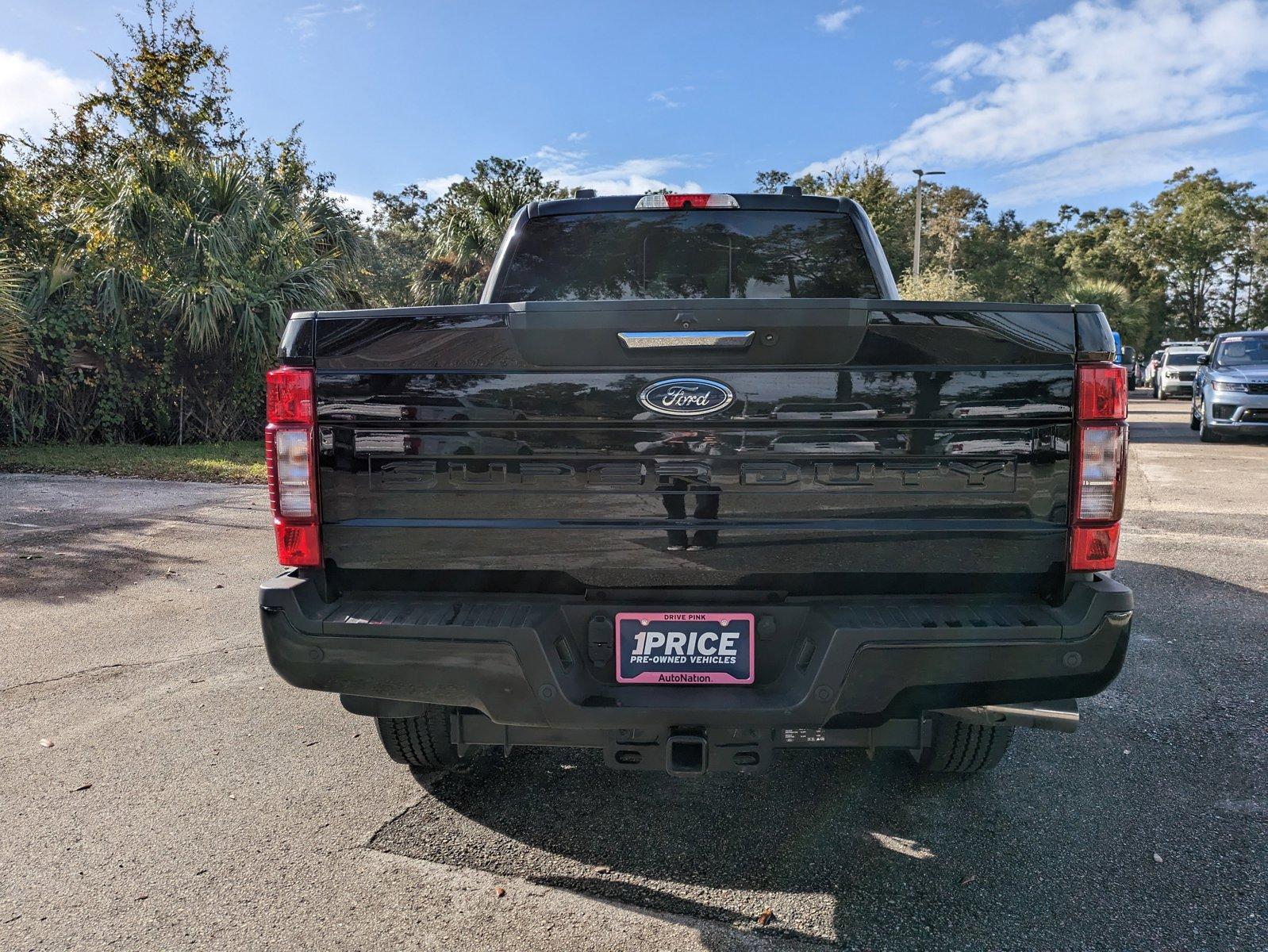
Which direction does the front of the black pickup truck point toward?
away from the camera

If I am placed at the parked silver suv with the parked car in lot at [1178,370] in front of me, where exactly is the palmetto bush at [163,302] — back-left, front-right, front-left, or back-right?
back-left

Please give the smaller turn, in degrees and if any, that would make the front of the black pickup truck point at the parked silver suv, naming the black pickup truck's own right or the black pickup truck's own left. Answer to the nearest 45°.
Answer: approximately 45° to the black pickup truck's own right

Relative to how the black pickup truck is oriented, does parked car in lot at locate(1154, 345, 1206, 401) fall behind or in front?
in front

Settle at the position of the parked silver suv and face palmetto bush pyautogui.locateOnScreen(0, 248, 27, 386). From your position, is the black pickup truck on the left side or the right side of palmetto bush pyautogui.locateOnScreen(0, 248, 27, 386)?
left

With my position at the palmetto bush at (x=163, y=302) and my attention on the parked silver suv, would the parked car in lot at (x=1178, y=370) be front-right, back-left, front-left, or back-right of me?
front-left

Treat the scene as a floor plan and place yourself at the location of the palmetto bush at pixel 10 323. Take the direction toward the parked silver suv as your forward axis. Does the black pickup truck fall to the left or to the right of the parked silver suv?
right

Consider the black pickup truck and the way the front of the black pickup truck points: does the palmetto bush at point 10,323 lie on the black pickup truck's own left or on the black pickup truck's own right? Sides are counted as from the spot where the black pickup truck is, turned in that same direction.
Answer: on the black pickup truck's own left

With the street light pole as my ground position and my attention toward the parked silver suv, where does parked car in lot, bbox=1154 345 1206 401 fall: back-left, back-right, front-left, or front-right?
front-left

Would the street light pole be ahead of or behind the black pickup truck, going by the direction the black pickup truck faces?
ahead

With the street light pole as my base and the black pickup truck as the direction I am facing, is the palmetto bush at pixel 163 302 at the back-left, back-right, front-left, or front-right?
front-right
